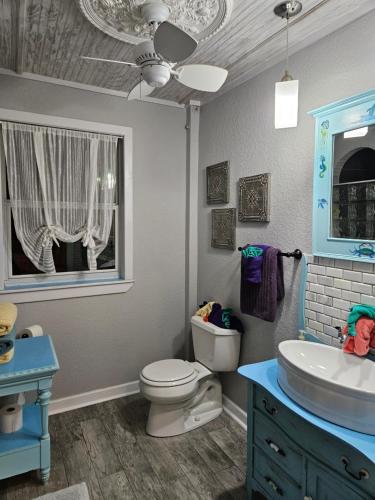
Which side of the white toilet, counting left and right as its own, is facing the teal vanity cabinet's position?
left

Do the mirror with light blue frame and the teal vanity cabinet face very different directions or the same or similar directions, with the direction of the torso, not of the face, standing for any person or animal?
same or similar directions

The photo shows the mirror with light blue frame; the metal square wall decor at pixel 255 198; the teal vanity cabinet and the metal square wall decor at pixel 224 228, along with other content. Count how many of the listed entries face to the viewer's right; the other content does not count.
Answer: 0

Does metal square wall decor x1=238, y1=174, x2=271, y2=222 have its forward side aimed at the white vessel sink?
no

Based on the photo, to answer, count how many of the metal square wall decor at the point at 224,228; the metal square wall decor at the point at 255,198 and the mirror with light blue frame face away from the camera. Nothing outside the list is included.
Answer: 0

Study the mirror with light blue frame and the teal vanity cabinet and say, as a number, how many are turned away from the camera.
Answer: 0

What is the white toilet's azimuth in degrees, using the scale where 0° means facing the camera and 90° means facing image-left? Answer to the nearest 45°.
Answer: approximately 45°

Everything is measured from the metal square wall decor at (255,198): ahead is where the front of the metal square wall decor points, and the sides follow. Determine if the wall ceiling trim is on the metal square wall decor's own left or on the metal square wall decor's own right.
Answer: on the metal square wall decor's own right

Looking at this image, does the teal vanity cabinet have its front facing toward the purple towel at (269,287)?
no

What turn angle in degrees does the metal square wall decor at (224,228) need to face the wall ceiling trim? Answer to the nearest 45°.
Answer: approximately 45° to its right

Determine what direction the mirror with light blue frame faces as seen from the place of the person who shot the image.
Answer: facing the viewer and to the left of the viewer

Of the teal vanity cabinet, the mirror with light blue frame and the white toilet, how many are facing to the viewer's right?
0

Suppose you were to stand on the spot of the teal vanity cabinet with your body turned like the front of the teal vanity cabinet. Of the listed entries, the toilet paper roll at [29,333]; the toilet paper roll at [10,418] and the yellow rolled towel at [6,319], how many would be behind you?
0

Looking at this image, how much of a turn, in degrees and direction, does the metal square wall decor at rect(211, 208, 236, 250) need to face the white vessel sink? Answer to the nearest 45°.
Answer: approximately 45° to its left

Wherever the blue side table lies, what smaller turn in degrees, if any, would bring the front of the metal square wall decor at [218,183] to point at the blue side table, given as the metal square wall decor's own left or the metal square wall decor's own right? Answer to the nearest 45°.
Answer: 0° — it already faces it

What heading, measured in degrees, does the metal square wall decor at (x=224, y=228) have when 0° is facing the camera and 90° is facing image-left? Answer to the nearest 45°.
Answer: approximately 45°
